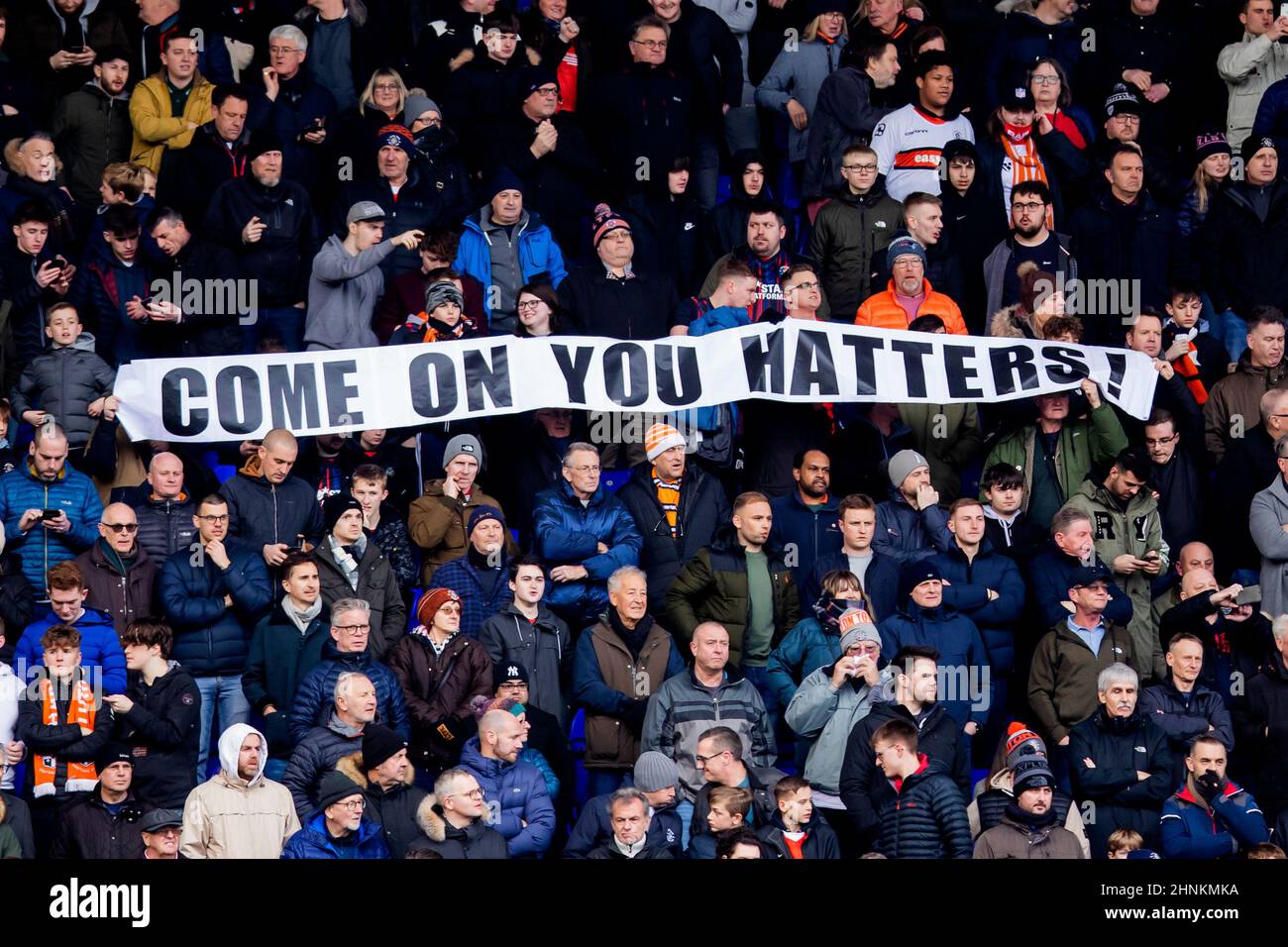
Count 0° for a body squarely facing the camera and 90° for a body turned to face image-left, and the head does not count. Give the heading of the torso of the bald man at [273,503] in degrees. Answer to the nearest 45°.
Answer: approximately 0°

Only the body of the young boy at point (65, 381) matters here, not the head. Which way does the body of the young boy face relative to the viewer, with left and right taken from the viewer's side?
facing the viewer

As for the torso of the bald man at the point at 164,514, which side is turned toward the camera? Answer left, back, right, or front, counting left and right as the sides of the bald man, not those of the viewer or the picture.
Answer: front

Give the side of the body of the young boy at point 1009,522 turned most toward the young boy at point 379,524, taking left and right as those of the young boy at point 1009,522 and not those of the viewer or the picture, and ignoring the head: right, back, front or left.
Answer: right

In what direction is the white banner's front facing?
toward the camera

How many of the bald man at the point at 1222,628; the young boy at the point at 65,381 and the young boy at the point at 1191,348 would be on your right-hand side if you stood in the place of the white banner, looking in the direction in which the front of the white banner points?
1

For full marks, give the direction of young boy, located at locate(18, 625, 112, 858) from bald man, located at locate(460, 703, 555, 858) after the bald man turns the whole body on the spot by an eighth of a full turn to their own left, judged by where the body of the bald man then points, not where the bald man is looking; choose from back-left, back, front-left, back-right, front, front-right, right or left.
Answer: back

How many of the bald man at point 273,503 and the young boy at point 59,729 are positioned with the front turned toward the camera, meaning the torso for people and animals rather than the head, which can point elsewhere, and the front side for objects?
2

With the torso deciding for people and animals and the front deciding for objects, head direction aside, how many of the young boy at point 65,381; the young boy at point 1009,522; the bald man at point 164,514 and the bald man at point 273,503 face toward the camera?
4

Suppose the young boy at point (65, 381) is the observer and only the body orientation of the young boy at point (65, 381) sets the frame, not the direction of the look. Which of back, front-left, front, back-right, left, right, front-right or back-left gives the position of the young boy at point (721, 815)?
front-left
